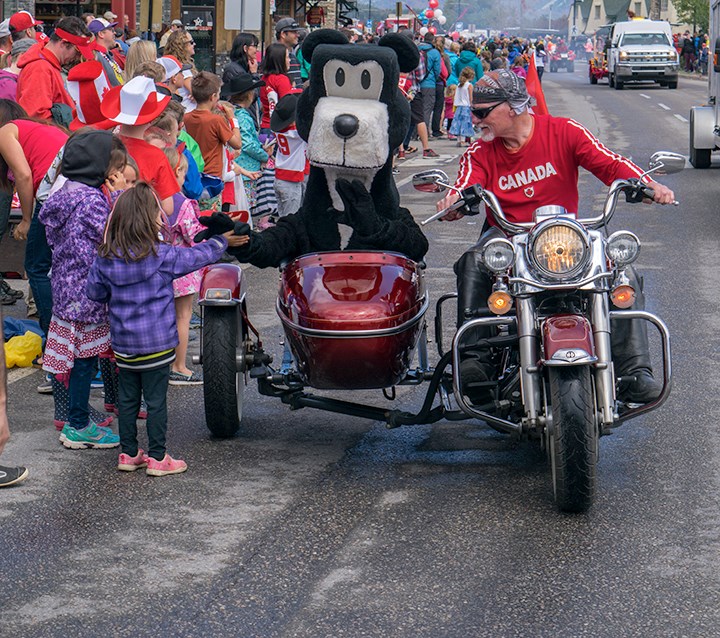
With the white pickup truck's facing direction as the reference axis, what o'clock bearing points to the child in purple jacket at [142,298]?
The child in purple jacket is roughly at 12 o'clock from the white pickup truck.

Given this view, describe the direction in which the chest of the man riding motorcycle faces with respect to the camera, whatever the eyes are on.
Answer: toward the camera

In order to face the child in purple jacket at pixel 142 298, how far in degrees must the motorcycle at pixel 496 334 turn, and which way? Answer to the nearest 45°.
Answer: approximately 90° to its right

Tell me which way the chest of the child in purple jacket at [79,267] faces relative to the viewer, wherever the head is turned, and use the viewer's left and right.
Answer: facing to the right of the viewer

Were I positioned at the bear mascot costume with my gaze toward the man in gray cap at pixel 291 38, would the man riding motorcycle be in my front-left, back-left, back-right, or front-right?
back-right

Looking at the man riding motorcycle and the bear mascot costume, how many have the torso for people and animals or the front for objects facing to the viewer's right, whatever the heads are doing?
0

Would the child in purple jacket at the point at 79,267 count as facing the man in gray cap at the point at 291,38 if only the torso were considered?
no

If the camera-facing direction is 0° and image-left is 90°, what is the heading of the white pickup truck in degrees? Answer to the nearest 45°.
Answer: approximately 0°

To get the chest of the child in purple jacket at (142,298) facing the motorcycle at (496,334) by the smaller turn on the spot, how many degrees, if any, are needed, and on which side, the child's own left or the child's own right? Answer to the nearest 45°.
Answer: approximately 45° to the child's own right

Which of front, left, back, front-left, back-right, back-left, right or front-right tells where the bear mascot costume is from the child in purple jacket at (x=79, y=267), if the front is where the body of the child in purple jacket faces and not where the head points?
front

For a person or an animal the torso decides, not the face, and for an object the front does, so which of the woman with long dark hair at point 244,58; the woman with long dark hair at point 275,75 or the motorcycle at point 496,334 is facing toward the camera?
the motorcycle

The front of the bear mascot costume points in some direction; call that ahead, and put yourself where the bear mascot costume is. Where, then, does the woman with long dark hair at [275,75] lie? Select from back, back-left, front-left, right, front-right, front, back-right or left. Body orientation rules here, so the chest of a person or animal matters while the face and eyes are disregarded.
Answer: back
